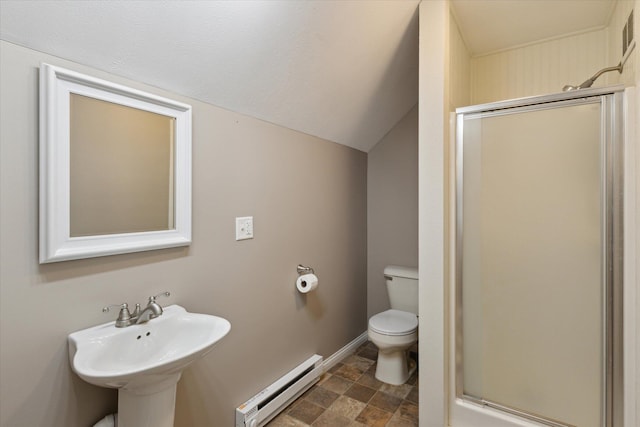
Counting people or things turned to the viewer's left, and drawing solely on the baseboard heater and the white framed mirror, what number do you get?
0

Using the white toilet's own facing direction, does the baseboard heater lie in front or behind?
in front

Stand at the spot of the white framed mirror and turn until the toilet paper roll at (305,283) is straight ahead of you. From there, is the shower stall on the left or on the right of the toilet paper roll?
right

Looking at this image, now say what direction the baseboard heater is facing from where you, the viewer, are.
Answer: facing the viewer and to the right of the viewer

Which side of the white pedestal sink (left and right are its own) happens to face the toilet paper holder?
left

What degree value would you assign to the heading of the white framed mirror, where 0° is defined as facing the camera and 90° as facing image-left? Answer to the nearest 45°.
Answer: approximately 315°

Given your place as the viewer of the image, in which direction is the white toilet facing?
facing the viewer and to the left of the viewer

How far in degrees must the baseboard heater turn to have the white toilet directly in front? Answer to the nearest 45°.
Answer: approximately 45° to its left

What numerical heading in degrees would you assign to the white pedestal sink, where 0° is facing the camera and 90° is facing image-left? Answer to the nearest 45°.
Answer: approximately 315°

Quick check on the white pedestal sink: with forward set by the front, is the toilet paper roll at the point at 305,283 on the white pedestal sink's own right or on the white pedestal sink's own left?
on the white pedestal sink's own left

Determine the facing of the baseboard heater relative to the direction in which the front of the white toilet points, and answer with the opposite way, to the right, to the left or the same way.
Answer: to the left
